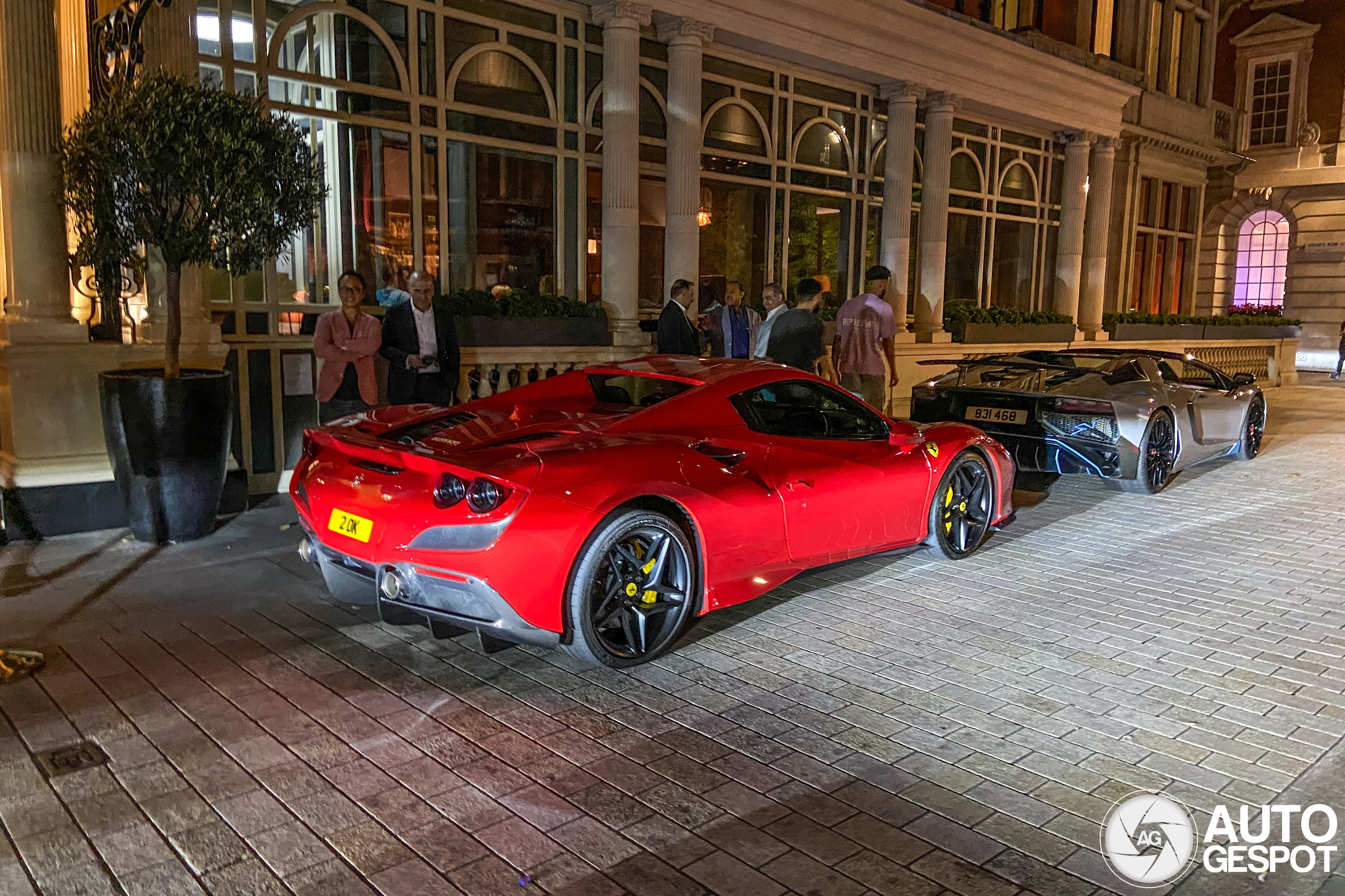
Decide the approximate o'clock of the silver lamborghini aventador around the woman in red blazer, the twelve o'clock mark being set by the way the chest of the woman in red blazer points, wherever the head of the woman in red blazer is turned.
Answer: The silver lamborghini aventador is roughly at 9 o'clock from the woman in red blazer.

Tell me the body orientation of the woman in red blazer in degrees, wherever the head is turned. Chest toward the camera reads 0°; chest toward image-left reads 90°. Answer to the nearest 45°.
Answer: approximately 0°

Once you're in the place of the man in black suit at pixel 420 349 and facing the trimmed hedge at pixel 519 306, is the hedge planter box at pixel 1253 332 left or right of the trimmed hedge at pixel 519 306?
right

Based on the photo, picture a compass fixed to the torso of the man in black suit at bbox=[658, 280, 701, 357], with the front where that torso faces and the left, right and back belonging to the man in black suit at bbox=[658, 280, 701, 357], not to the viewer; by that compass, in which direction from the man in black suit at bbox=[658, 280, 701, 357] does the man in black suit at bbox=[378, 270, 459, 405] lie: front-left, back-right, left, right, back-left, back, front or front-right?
back-right

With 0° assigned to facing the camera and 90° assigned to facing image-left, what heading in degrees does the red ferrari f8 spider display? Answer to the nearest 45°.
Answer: approximately 225°

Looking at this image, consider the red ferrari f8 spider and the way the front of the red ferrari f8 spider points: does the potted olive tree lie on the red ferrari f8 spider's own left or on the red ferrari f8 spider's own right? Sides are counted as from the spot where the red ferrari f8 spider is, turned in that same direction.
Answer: on the red ferrari f8 spider's own left

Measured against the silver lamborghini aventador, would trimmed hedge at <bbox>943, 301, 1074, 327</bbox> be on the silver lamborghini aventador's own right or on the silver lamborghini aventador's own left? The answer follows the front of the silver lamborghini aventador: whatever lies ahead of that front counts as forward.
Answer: on the silver lamborghini aventador's own left

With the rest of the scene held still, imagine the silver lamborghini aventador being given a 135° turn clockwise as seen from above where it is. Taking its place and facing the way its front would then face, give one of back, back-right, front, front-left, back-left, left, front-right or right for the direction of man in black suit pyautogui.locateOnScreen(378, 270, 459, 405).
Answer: front-right

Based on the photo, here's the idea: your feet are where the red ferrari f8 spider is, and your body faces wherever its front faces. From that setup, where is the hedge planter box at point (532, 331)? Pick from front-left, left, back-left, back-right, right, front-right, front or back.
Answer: front-left

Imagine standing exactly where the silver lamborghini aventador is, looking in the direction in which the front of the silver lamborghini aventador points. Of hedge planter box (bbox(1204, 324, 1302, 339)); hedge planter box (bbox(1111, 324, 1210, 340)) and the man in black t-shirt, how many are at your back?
1

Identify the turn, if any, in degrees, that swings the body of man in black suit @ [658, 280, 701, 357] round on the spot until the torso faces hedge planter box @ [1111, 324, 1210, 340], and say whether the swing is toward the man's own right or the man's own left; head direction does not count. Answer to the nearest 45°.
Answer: approximately 45° to the man's own left

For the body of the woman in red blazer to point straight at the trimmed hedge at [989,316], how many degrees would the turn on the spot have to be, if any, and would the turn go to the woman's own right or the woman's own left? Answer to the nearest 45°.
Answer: approximately 135° to the woman's own left

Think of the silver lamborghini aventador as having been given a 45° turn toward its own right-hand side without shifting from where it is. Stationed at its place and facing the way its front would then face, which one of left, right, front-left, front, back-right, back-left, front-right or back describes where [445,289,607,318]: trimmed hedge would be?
back

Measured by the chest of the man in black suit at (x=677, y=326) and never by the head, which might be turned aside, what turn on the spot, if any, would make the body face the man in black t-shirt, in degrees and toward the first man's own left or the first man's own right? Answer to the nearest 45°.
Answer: approximately 45° to the first man's own right

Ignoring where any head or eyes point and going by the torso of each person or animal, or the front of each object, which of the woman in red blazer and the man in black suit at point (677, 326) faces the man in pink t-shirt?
the man in black suit

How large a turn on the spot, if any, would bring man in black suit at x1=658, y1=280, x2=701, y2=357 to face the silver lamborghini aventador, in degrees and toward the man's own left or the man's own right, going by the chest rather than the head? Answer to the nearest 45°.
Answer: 0° — they already face it

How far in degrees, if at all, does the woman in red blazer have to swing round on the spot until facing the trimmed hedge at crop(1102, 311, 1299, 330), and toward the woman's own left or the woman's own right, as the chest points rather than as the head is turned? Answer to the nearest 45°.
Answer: approximately 135° to the woman's own left

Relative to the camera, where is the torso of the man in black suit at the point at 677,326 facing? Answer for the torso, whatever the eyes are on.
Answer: to the viewer's right
